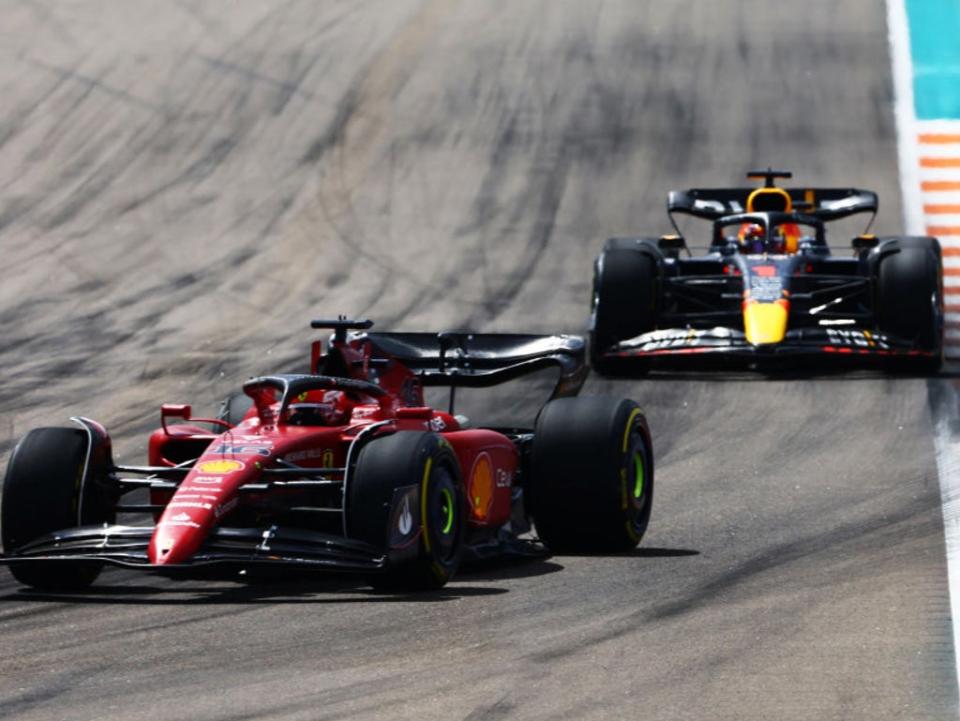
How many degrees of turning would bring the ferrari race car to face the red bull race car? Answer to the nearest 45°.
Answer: approximately 180°

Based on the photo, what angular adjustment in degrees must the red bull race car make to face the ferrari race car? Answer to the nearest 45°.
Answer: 0° — it already faces it

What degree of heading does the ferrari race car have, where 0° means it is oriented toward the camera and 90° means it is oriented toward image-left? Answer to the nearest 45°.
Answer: approximately 45°
